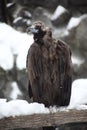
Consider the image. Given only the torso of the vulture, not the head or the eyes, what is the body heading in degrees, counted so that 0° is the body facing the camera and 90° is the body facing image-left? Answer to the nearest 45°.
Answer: approximately 45°
